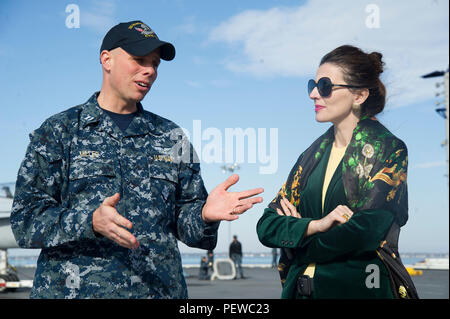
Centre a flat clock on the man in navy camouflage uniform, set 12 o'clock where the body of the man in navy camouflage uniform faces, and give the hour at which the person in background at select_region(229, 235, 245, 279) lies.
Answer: The person in background is roughly at 8 o'clock from the man in navy camouflage uniform.

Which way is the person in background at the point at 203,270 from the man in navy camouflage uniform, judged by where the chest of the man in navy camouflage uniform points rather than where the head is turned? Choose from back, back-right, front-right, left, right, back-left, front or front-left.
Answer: back-left

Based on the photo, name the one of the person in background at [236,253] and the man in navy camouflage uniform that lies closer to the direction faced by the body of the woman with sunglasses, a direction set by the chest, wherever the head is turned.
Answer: the man in navy camouflage uniform

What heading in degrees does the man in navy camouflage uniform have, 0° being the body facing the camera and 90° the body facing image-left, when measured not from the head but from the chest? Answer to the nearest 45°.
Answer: approximately 315°

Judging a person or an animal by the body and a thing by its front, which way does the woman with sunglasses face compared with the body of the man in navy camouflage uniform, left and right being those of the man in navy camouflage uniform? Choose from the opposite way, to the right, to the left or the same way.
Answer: to the right

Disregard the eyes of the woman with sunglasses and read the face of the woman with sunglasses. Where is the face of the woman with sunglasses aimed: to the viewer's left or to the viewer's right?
to the viewer's left

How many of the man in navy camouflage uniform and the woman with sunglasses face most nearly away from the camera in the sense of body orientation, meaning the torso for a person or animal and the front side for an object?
0

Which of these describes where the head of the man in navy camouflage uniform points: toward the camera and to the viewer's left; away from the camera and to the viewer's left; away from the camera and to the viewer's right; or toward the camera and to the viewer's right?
toward the camera and to the viewer's right

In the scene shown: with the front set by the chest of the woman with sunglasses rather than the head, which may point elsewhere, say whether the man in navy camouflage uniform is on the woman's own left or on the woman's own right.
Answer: on the woman's own right

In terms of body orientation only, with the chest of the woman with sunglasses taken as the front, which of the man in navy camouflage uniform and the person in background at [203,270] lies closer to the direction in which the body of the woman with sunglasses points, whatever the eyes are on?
the man in navy camouflage uniform

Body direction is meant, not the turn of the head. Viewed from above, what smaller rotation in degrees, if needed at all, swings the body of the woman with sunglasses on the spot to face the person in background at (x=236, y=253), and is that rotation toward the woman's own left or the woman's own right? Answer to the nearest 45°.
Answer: approximately 135° to the woman's own right

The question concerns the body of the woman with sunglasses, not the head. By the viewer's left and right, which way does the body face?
facing the viewer and to the left of the viewer

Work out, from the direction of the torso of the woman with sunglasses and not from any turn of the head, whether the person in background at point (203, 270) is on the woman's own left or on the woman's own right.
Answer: on the woman's own right
